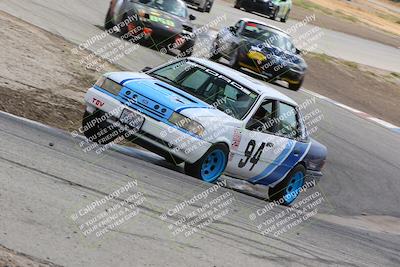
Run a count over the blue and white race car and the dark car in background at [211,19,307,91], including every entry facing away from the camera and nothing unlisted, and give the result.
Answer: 0

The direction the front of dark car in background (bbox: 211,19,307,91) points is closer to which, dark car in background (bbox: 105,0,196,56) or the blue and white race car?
the blue and white race car

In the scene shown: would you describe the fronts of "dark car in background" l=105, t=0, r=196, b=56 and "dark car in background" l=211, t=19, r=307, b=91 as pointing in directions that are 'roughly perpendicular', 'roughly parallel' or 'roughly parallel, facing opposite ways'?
roughly parallel

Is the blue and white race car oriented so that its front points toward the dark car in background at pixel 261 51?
no

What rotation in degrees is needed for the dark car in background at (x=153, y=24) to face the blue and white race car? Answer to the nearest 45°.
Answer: approximately 45° to its right

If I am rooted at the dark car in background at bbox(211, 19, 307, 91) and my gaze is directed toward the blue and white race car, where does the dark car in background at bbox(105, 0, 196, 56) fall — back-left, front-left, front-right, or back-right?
front-right

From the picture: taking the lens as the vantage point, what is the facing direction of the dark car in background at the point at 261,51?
facing the viewer and to the right of the viewer

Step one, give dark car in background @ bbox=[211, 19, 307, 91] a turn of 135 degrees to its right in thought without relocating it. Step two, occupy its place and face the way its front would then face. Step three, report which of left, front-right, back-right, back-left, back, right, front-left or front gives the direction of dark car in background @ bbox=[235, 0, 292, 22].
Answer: right

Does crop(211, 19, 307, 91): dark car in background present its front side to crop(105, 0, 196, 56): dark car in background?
no

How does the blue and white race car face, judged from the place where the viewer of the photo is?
facing the viewer and to the left of the viewer

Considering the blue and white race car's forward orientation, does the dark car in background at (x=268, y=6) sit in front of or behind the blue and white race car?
behind

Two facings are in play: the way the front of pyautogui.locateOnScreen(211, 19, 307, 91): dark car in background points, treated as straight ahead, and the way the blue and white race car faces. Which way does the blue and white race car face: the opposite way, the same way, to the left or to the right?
to the right
